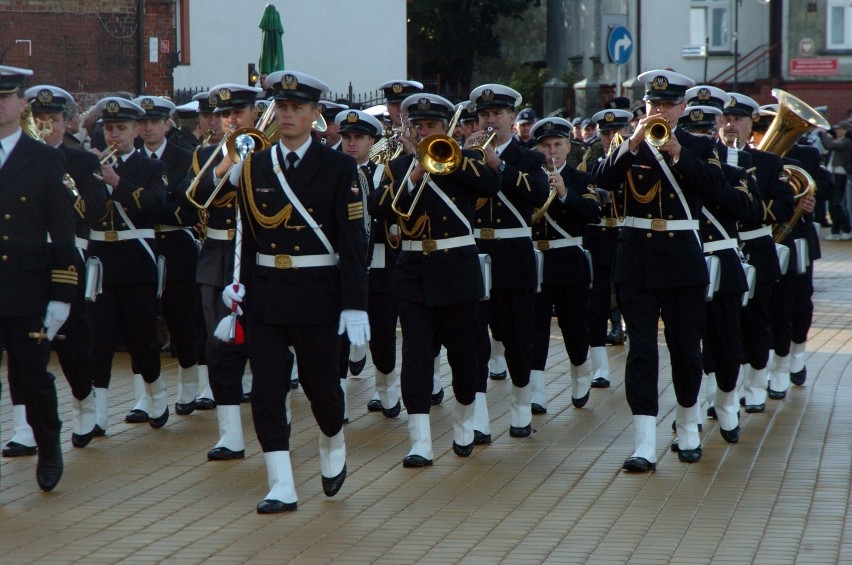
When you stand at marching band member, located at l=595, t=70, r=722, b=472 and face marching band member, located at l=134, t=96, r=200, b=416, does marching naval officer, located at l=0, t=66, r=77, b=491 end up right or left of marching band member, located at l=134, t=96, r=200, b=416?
left

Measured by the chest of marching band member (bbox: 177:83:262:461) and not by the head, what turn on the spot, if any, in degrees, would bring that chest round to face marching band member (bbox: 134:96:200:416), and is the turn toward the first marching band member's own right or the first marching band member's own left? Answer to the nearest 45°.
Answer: approximately 135° to the first marching band member's own right

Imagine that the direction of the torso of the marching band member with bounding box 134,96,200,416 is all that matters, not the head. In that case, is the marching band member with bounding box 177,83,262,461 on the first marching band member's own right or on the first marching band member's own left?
on the first marching band member's own left

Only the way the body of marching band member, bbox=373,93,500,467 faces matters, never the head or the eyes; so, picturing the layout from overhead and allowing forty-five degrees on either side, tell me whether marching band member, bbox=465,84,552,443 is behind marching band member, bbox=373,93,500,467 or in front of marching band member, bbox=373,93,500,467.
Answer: behind

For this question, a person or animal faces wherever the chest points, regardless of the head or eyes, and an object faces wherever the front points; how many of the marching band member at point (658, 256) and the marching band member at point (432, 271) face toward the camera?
2

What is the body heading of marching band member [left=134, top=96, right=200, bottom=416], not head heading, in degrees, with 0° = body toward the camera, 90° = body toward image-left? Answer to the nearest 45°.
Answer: approximately 45°

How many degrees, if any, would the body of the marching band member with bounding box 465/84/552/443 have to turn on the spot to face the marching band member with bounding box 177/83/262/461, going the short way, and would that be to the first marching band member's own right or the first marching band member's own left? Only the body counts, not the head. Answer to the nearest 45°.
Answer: approximately 45° to the first marching band member's own right

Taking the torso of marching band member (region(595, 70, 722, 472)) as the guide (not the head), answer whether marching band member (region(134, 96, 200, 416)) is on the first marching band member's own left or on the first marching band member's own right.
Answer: on the first marching band member's own right
